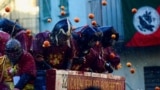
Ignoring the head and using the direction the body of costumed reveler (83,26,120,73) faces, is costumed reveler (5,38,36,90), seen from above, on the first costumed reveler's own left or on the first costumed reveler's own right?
on the first costumed reveler's own right

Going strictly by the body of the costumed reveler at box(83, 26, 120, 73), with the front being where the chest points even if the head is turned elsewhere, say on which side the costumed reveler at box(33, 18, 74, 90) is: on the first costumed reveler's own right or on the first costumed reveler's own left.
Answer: on the first costumed reveler's own right

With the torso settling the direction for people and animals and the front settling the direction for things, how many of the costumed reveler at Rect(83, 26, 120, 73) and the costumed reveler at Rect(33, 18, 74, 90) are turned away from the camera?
0

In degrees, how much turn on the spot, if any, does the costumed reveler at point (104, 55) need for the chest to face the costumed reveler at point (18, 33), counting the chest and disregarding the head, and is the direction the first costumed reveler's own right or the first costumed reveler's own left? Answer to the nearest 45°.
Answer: approximately 135° to the first costumed reveler's own right

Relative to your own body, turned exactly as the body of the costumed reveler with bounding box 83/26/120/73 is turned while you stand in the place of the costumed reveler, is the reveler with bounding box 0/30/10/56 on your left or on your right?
on your right
